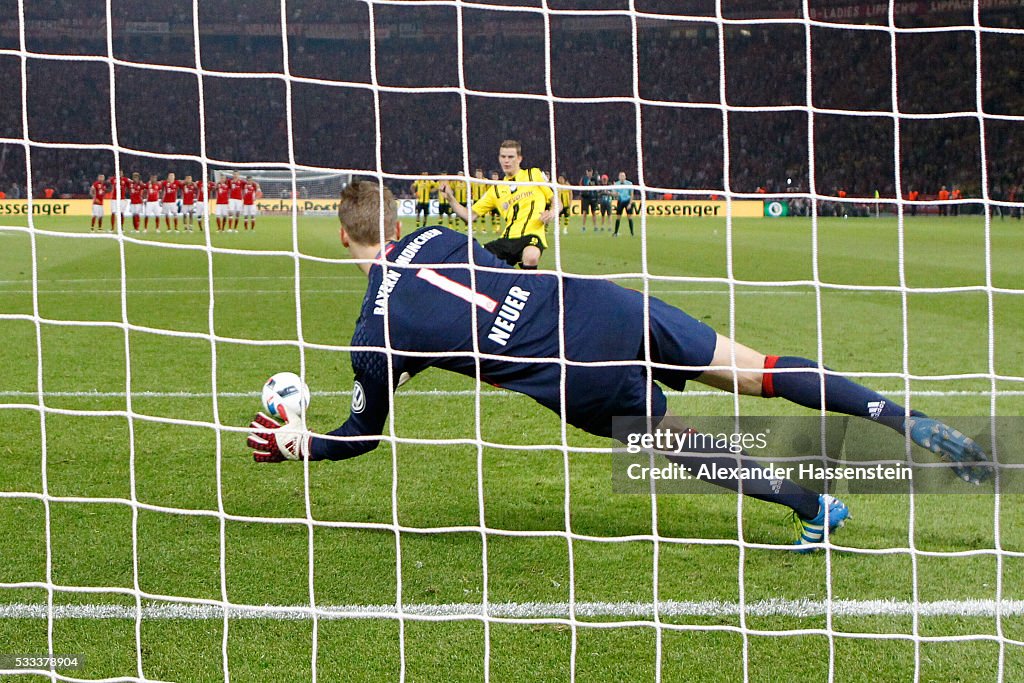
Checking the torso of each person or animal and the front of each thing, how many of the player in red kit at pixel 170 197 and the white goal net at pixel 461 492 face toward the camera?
1

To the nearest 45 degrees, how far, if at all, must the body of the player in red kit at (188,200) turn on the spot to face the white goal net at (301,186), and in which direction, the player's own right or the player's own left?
approximately 135° to the player's own left

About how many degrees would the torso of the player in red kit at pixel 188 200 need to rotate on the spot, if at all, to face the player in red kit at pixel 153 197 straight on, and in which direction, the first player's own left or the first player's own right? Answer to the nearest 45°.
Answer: approximately 135° to the first player's own right

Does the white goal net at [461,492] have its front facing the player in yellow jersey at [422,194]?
yes

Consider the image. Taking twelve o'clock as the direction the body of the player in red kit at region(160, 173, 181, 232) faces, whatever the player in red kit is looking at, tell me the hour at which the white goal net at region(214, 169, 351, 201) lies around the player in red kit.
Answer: The white goal net is roughly at 7 o'clock from the player in red kit.

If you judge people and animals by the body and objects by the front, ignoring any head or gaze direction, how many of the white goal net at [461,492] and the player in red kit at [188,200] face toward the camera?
1

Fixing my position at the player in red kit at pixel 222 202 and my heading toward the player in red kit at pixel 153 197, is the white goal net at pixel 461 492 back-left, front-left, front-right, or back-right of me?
back-left

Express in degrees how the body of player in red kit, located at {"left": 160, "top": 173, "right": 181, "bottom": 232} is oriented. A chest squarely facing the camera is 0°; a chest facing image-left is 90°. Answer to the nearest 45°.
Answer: approximately 0°

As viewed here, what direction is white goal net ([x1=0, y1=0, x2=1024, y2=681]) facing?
away from the camera

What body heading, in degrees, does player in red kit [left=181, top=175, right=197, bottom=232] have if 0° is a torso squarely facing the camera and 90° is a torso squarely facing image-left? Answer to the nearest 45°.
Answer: approximately 0°
